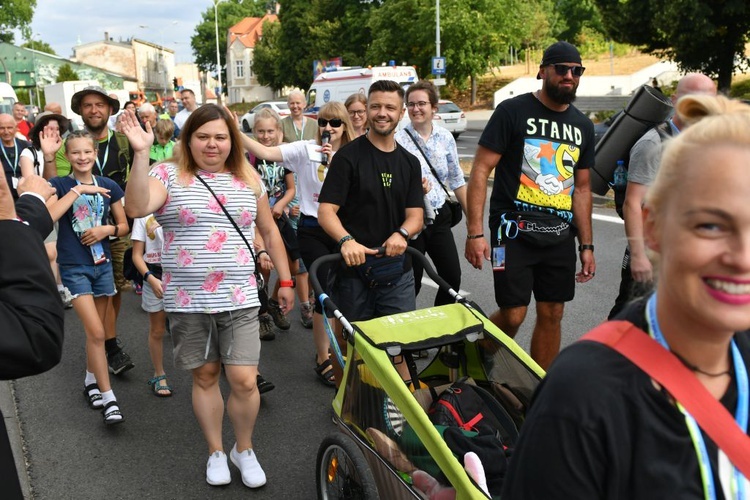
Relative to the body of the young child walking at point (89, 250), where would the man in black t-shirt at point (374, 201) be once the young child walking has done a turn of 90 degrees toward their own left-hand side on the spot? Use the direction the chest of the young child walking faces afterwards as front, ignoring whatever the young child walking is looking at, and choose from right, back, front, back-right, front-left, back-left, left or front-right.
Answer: front-right

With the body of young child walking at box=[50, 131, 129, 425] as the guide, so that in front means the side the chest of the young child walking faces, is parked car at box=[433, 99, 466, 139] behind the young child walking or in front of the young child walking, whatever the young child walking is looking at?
behind

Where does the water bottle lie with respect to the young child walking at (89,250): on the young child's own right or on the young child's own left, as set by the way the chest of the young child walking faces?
on the young child's own left

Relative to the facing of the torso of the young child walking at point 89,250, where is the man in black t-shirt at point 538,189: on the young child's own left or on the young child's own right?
on the young child's own left

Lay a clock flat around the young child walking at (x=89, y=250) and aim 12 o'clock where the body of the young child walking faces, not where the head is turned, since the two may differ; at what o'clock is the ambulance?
The ambulance is roughly at 7 o'clock from the young child walking.

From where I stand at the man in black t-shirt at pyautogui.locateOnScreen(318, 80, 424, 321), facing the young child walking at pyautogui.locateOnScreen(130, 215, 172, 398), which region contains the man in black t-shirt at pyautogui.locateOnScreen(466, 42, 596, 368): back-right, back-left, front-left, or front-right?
back-right

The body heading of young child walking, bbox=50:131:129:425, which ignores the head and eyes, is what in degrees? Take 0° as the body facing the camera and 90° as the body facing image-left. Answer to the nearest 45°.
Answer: approximately 0°
